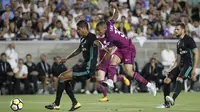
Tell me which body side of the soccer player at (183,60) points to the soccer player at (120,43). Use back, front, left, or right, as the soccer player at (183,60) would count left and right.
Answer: right

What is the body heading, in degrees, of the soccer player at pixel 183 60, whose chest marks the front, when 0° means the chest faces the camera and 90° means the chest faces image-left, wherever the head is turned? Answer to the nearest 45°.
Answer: approximately 45°
